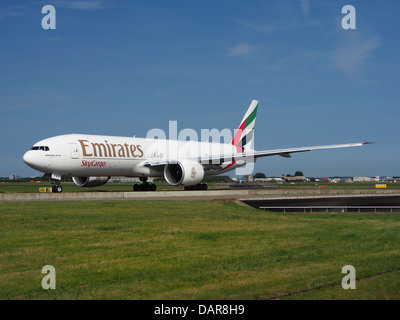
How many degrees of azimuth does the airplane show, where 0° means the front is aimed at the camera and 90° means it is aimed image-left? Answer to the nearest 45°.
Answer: approximately 45°
